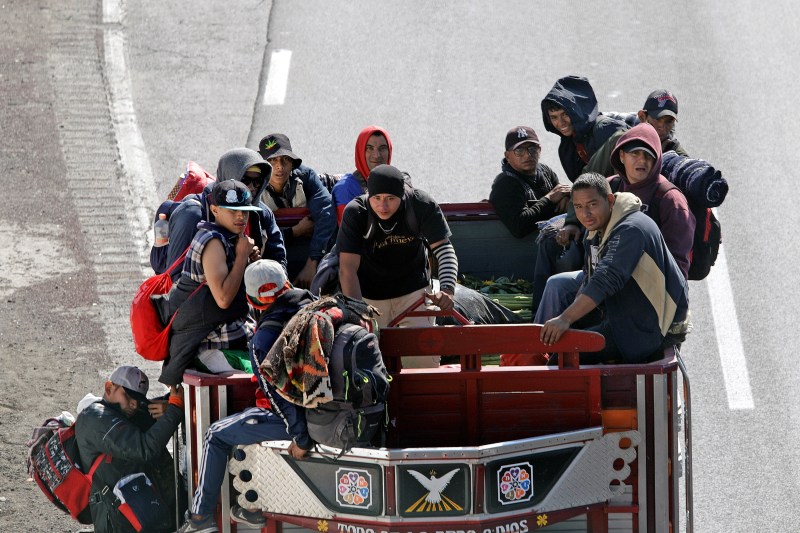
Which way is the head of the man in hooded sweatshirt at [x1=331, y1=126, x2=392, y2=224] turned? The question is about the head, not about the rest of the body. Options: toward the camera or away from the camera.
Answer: toward the camera

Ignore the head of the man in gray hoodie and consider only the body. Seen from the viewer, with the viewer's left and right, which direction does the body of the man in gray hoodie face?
facing the viewer and to the right of the viewer

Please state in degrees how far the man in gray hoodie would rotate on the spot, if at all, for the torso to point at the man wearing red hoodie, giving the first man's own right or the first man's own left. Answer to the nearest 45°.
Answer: approximately 45° to the first man's own left

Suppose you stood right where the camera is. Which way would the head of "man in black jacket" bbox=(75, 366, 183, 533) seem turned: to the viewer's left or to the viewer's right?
to the viewer's right

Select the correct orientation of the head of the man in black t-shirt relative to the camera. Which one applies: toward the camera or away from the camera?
toward the camera

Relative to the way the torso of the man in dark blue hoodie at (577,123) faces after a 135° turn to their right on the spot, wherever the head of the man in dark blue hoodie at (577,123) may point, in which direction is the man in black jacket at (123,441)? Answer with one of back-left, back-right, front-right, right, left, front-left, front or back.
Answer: back-left

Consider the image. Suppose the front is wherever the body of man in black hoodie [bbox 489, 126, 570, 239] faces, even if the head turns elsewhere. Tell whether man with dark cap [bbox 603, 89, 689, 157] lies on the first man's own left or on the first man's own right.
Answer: on the first man's own left

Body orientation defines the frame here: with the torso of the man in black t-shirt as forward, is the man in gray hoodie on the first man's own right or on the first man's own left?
on the first man's own right

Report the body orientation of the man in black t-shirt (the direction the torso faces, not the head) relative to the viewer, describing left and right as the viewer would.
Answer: facing the viewer

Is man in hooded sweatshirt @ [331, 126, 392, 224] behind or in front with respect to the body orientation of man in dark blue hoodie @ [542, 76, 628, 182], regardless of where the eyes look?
in front

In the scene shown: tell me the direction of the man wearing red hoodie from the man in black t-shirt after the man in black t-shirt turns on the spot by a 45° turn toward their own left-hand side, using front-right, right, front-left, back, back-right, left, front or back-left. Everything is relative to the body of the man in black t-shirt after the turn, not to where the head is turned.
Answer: front-left

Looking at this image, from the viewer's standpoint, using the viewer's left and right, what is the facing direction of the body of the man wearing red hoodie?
facing the viewer and to the left of the viewer
